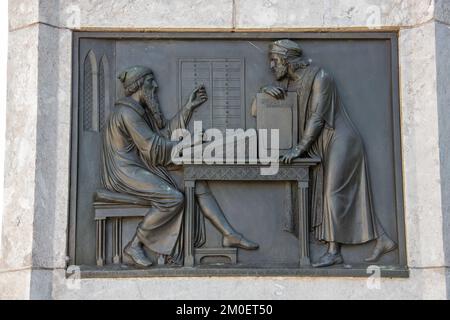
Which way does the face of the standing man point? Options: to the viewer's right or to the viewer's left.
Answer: to the viewer's left

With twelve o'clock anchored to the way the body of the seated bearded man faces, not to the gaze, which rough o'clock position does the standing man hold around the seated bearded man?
The standing man is roughly at 12 o'clock from the seated bearded man.

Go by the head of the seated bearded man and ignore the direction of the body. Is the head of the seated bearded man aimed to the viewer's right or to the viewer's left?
to the viewer's right

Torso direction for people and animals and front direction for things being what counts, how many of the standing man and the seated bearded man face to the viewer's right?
1

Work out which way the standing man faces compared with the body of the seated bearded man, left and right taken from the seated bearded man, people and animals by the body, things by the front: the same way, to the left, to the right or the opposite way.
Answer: the opposite way

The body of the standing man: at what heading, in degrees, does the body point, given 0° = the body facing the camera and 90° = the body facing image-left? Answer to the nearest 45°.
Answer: approximately 90°

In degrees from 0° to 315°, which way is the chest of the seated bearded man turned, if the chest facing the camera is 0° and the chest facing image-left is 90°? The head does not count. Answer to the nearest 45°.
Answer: approximately 270°

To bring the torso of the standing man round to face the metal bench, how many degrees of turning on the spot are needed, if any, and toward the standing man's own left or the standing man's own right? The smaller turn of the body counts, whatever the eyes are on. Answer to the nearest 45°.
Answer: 0° — they already face it

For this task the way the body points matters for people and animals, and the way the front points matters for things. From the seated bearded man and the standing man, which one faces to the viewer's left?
the standing man
